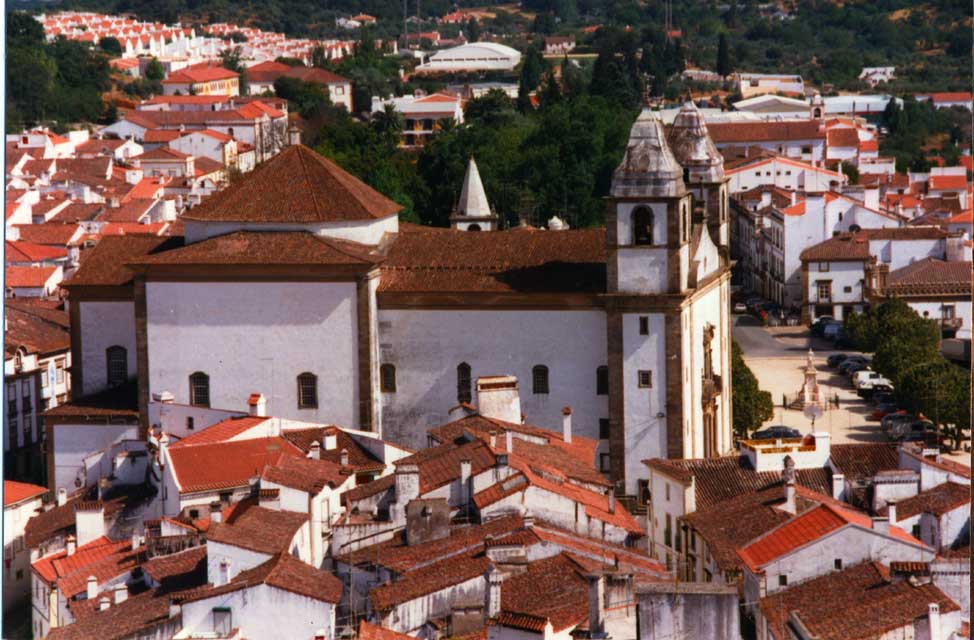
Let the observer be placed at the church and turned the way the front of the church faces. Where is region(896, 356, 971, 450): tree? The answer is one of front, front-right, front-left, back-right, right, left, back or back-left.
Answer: front-left

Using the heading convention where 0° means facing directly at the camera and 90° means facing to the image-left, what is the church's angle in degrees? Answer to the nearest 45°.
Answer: approximately 270°

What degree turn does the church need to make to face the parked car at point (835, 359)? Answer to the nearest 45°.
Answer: approximately 45° to its left

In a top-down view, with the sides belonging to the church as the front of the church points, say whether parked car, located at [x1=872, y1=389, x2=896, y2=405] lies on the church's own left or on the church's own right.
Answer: on the church's own left

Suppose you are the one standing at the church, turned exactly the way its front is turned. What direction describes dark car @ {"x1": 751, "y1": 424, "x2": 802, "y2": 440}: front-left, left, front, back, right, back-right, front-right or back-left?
front-left

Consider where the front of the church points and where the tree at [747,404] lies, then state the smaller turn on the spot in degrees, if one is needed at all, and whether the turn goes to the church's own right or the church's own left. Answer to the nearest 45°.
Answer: approximately 45° to the church's own left
